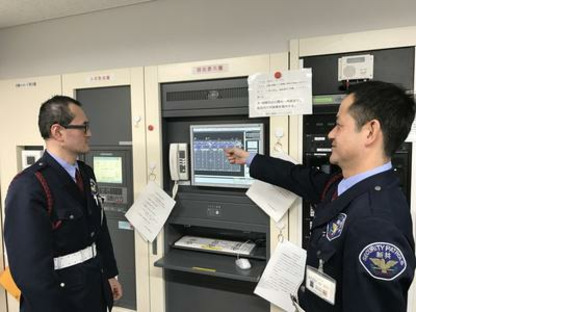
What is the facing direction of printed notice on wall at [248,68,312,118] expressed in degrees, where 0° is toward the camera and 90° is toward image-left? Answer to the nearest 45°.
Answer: approximately 0°

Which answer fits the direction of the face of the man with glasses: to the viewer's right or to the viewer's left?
to the viewer's right

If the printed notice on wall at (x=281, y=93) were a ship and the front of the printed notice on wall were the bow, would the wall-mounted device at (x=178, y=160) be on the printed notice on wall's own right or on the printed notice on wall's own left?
on the printed notice on wall's own right

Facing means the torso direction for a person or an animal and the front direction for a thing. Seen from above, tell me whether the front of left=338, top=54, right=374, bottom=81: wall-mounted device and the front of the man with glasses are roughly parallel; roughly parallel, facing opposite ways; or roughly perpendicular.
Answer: roughly perpendicular

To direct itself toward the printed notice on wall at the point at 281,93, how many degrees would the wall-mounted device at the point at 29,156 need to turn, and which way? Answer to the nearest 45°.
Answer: approximately 45° to its left

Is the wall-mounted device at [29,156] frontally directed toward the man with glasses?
yes

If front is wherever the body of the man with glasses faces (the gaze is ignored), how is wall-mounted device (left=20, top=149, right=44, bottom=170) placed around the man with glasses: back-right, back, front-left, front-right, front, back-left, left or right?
back-left

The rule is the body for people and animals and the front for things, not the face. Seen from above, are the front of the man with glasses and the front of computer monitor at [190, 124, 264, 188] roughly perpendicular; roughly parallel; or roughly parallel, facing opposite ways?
roughly perpendicular
